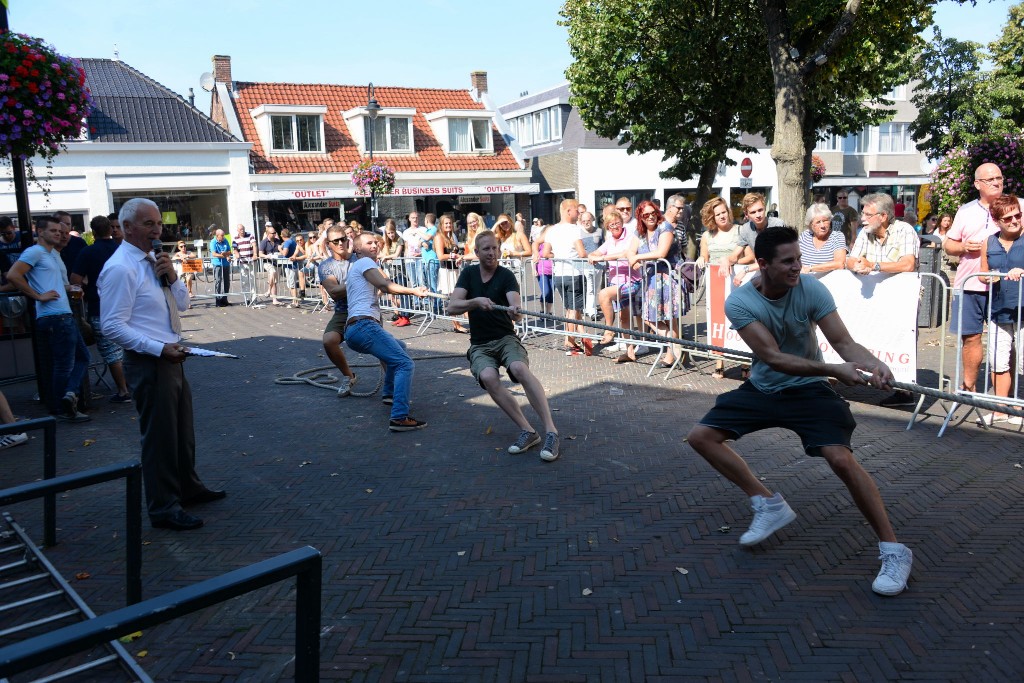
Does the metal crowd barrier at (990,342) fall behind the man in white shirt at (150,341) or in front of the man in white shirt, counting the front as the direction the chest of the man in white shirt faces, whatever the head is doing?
in front

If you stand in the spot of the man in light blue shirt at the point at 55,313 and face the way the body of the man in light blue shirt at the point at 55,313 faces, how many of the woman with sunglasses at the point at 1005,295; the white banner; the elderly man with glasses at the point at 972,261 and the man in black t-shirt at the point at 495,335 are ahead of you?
4

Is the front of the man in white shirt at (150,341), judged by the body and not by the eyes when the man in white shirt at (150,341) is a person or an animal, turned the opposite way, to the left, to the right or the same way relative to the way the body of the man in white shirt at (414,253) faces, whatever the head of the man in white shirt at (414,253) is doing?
to the left

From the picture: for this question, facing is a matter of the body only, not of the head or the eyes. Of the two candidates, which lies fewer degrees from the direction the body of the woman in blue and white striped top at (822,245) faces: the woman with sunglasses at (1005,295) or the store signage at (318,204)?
the woman with sunglasses

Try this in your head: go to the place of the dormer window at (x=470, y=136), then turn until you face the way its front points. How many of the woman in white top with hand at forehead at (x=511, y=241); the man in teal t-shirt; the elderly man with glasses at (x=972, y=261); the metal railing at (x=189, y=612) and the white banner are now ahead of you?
5

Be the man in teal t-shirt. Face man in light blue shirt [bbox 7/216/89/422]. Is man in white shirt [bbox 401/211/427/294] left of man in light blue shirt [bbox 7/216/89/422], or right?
right

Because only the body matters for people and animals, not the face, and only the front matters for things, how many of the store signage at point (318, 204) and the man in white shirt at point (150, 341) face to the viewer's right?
1

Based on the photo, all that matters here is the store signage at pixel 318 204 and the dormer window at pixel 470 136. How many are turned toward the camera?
2
